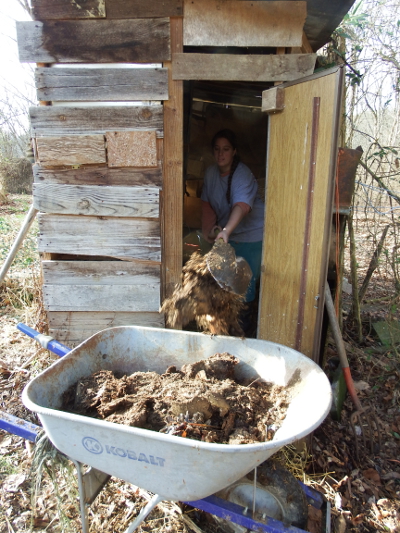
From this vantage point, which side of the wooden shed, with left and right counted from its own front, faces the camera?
front

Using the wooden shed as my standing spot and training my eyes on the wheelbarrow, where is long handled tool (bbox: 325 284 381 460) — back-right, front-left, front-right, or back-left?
front-left

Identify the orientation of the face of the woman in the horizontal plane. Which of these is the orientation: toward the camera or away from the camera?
toward the camera

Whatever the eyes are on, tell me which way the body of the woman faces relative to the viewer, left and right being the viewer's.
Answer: facing the viewer and to the left of the viewer

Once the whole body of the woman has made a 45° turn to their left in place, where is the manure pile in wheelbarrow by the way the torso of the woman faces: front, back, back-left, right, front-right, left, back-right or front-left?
front

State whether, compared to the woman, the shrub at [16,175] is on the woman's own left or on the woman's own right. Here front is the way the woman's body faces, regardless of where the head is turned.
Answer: on the woman's own right
